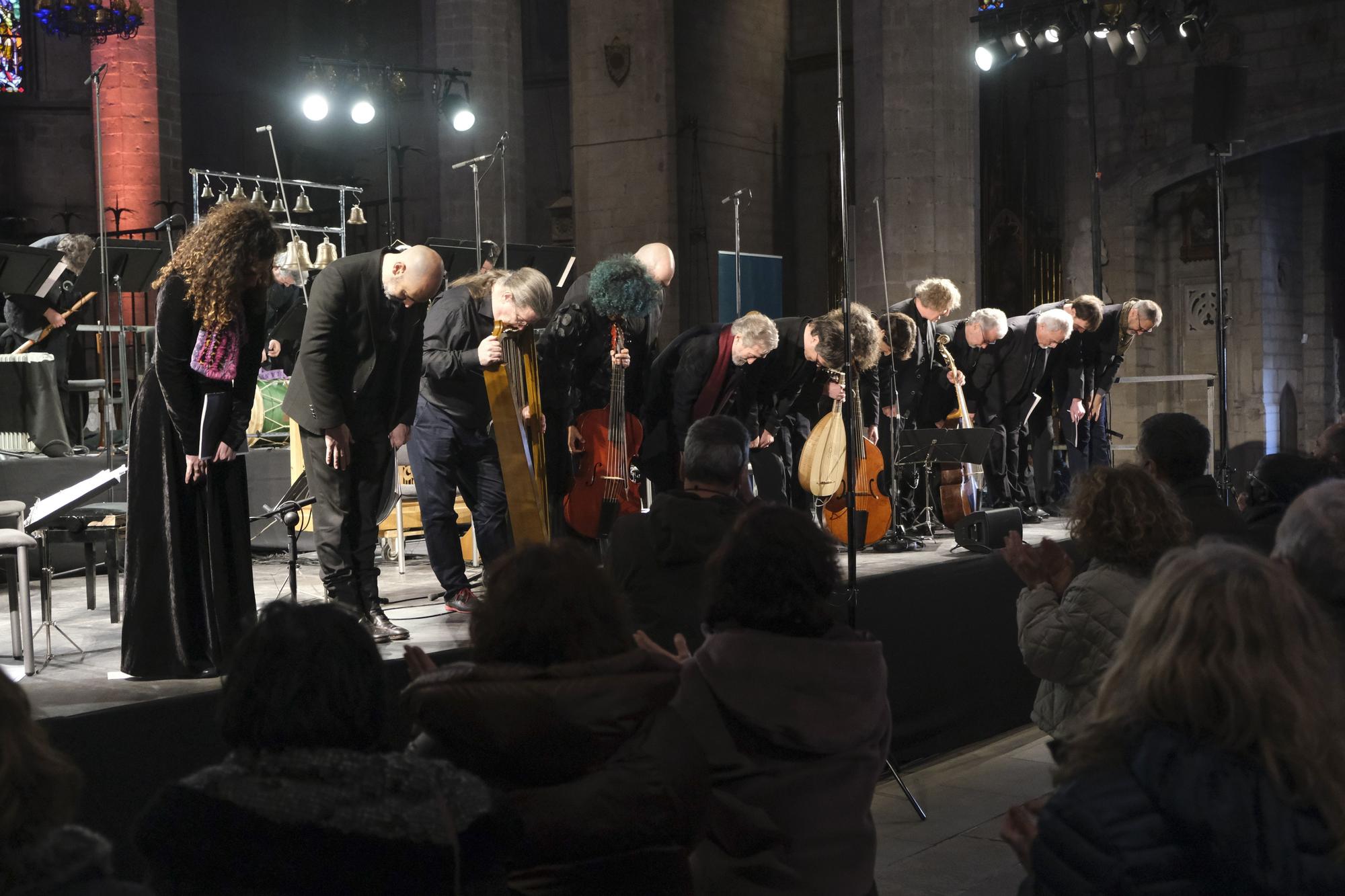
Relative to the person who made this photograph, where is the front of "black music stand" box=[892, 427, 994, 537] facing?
facing away from the viewer

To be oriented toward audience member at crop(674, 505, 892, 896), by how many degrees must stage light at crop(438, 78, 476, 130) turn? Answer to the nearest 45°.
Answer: approximately 45° to its right

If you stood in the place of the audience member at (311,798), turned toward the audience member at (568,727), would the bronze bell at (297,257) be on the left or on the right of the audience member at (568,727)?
left

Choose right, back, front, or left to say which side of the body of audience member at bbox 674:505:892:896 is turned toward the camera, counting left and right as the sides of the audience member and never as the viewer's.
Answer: back

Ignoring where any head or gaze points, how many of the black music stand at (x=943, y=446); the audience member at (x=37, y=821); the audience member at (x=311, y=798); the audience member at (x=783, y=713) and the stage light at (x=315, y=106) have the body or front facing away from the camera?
4

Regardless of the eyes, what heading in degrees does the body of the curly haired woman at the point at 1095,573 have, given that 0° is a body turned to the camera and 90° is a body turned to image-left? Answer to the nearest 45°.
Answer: approximately 135°

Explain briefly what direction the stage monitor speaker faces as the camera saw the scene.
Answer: facing away from the viewer and to the left of the viewer

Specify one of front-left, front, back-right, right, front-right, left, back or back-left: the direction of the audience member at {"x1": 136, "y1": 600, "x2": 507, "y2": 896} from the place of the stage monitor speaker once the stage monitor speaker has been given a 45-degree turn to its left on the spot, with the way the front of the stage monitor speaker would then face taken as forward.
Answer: left

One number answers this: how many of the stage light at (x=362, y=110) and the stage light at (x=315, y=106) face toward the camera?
2

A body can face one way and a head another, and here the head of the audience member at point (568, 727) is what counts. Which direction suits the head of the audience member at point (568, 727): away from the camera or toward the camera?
away from the camera

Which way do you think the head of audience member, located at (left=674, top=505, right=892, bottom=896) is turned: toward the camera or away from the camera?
away from the camera

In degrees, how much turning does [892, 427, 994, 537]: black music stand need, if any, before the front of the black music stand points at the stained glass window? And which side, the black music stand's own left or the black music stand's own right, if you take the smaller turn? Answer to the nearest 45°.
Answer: approximately 45° to the black music stand's own left
